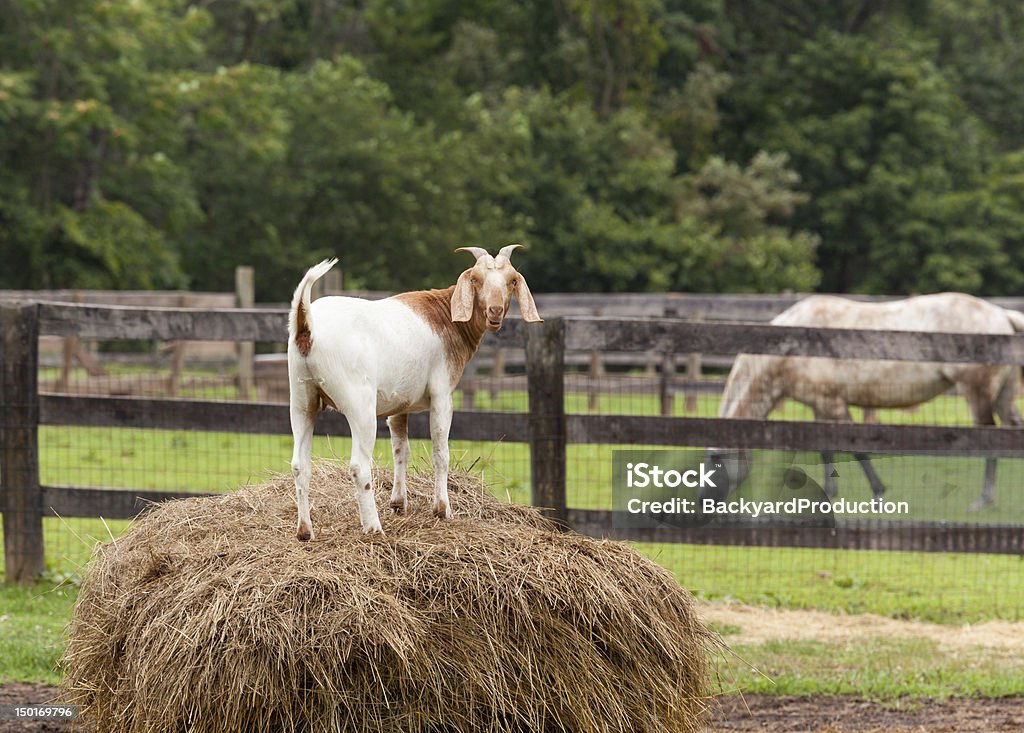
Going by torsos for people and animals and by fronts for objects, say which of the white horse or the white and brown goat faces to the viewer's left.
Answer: the white horse

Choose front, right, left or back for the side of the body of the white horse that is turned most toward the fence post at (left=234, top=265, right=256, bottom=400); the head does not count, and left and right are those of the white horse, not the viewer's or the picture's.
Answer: front

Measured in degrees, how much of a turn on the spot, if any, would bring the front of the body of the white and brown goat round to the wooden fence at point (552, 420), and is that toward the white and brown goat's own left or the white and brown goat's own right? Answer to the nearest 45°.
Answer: approximately 45° to the white and brown goat's own left

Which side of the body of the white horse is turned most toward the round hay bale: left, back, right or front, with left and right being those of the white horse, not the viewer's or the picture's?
left

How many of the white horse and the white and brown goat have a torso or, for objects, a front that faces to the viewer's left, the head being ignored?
1

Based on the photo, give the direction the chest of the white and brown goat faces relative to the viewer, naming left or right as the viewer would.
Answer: facing away from the viewer and to the right of the viewer

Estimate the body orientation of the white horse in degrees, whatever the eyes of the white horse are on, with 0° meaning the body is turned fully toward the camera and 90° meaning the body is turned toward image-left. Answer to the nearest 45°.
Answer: approximately 90°

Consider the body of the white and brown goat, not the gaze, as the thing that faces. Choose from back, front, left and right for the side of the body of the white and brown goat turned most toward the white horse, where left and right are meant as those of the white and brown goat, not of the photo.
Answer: front
